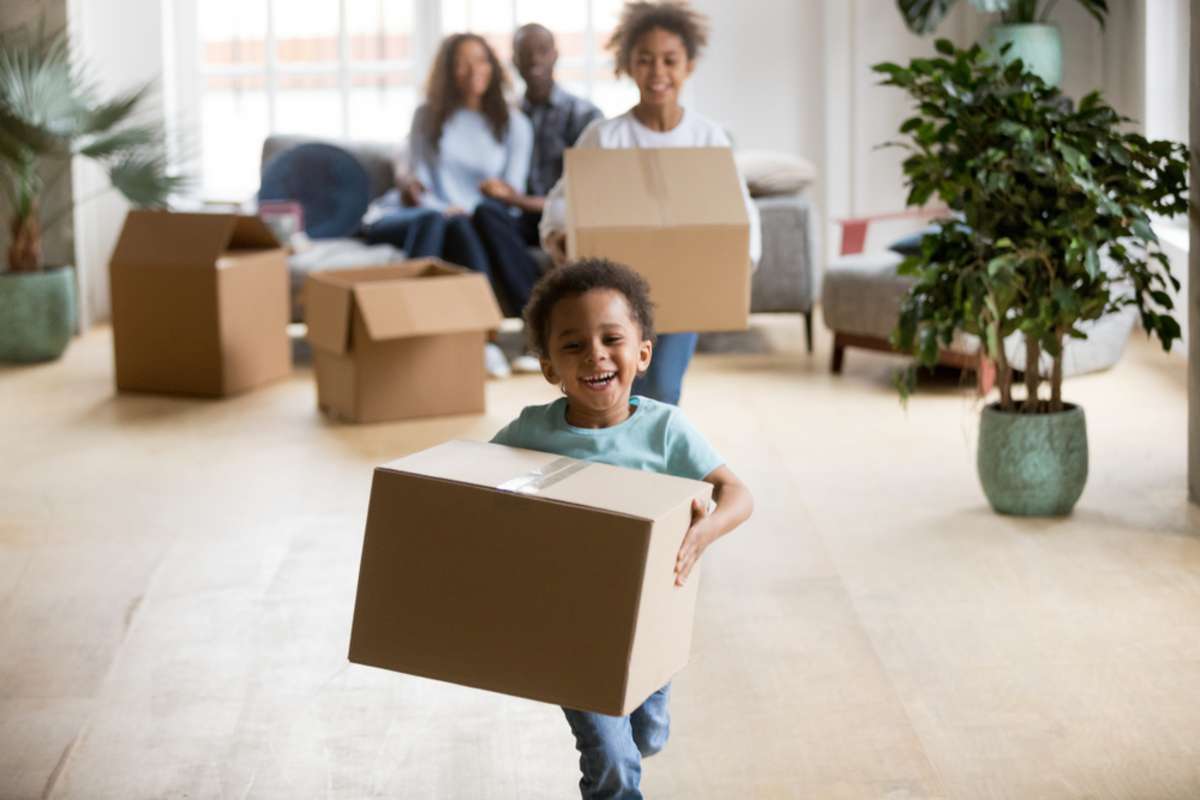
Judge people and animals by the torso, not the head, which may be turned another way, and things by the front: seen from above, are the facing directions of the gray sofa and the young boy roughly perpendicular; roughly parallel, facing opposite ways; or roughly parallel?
roughly parallel

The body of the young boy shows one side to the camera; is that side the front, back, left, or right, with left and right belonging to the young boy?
front

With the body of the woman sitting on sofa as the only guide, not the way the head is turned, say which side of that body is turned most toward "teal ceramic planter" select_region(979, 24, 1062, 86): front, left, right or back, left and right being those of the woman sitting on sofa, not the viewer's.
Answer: left

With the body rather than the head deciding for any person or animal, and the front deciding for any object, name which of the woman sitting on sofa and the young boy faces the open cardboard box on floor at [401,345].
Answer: the woman sitting on sofa

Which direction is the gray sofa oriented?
toward the camera

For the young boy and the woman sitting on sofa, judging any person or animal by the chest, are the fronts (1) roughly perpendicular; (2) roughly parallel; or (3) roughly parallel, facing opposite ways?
roughly parallel

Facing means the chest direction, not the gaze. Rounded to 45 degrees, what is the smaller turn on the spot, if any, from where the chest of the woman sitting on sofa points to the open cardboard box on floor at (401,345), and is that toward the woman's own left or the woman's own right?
0° — they already face it

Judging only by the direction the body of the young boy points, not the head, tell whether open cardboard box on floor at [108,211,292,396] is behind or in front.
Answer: behind

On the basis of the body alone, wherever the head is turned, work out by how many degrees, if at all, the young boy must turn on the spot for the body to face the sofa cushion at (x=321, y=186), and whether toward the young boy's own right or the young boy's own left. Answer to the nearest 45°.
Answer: approximately 180°

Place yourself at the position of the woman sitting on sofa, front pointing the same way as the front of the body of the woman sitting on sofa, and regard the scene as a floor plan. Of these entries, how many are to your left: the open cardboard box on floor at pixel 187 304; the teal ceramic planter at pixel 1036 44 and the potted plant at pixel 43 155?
1

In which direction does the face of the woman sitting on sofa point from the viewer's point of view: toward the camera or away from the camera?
toward the camera
